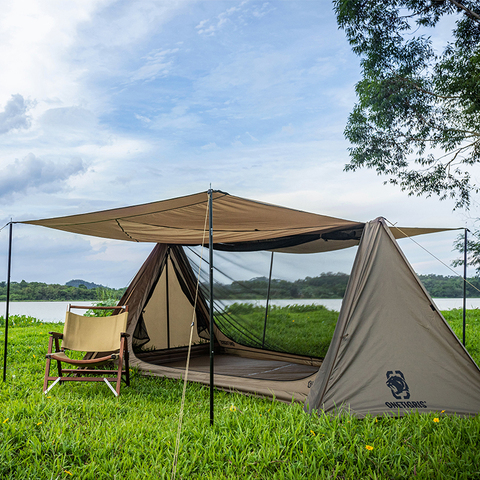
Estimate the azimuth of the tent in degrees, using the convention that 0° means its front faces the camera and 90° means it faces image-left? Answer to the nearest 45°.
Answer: approximately 45°

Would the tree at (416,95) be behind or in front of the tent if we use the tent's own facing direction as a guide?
behind
